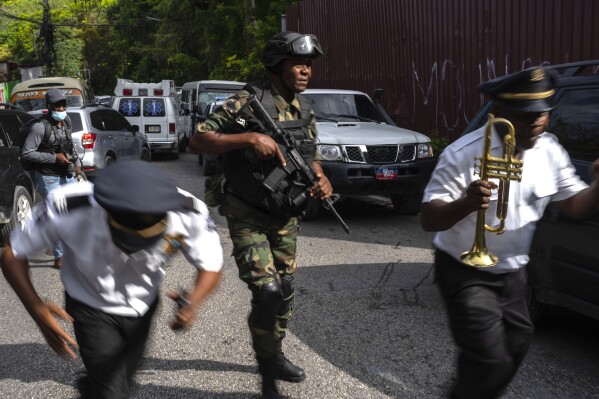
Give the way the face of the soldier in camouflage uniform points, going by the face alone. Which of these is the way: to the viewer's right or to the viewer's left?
to the viewer's right

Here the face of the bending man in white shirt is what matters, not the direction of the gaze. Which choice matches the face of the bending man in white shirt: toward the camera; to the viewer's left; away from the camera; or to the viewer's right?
toward the camera

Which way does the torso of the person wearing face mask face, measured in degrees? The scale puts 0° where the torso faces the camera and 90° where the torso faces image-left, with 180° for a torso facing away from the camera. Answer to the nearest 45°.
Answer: approximately 315°

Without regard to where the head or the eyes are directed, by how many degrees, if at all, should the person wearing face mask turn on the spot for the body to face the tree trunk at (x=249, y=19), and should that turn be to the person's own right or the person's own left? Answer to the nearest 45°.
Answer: approximately 90° to the person's own left

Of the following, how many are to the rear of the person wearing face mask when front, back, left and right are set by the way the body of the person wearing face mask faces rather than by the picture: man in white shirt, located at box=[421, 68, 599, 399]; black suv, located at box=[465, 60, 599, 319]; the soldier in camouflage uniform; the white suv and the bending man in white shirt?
0

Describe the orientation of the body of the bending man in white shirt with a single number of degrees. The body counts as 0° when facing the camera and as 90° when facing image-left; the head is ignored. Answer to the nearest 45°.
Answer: approximately 0°

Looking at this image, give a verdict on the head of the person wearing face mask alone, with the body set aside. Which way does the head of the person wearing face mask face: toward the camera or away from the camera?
toward the camera

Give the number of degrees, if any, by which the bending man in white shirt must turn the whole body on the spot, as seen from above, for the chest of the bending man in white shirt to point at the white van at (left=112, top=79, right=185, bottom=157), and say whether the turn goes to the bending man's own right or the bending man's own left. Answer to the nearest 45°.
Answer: approximately 180°

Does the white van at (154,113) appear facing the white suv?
no

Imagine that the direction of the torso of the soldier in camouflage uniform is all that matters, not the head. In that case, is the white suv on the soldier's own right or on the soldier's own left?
on the soldier's own left

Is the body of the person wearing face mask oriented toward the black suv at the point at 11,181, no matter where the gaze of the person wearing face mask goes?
no

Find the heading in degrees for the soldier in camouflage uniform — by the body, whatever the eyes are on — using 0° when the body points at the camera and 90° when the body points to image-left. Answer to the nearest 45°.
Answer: approximately 315°
